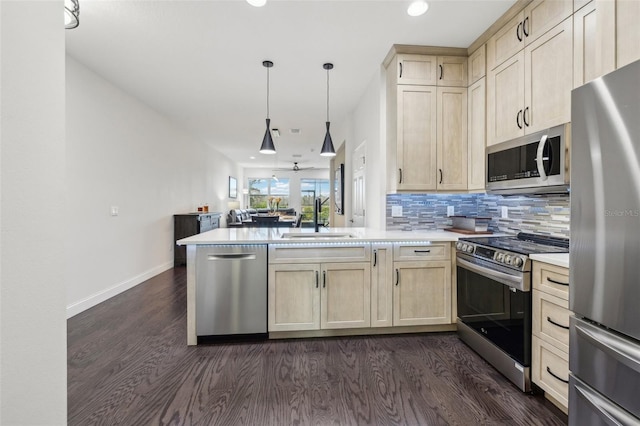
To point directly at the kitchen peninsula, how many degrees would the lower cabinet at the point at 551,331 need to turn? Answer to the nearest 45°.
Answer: approximately 45° to its right

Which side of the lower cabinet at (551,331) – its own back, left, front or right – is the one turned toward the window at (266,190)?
right

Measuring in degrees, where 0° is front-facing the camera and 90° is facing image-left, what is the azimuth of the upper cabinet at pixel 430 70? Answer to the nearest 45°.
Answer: approximately 0°

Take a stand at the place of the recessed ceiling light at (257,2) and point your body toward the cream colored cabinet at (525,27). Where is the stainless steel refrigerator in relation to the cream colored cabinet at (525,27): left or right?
right

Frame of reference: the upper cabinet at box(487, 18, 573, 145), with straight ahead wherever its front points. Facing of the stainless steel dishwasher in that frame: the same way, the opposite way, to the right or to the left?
to the left

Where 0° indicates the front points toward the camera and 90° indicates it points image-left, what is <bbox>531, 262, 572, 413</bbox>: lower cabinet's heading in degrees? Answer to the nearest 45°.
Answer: approximately 45°

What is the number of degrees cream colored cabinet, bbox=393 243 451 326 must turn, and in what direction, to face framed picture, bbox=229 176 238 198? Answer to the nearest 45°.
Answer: approximately 135° to its right

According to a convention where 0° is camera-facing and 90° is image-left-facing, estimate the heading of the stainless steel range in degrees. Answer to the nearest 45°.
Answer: approximately 45°

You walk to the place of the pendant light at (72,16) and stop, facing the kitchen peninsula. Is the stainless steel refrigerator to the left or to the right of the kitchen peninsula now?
right

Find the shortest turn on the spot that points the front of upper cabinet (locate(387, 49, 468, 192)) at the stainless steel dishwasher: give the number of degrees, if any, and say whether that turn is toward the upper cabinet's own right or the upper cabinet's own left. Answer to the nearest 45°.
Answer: approximately 45° to the upper cabinet's own right

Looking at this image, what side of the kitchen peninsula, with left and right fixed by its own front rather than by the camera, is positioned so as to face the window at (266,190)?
back
